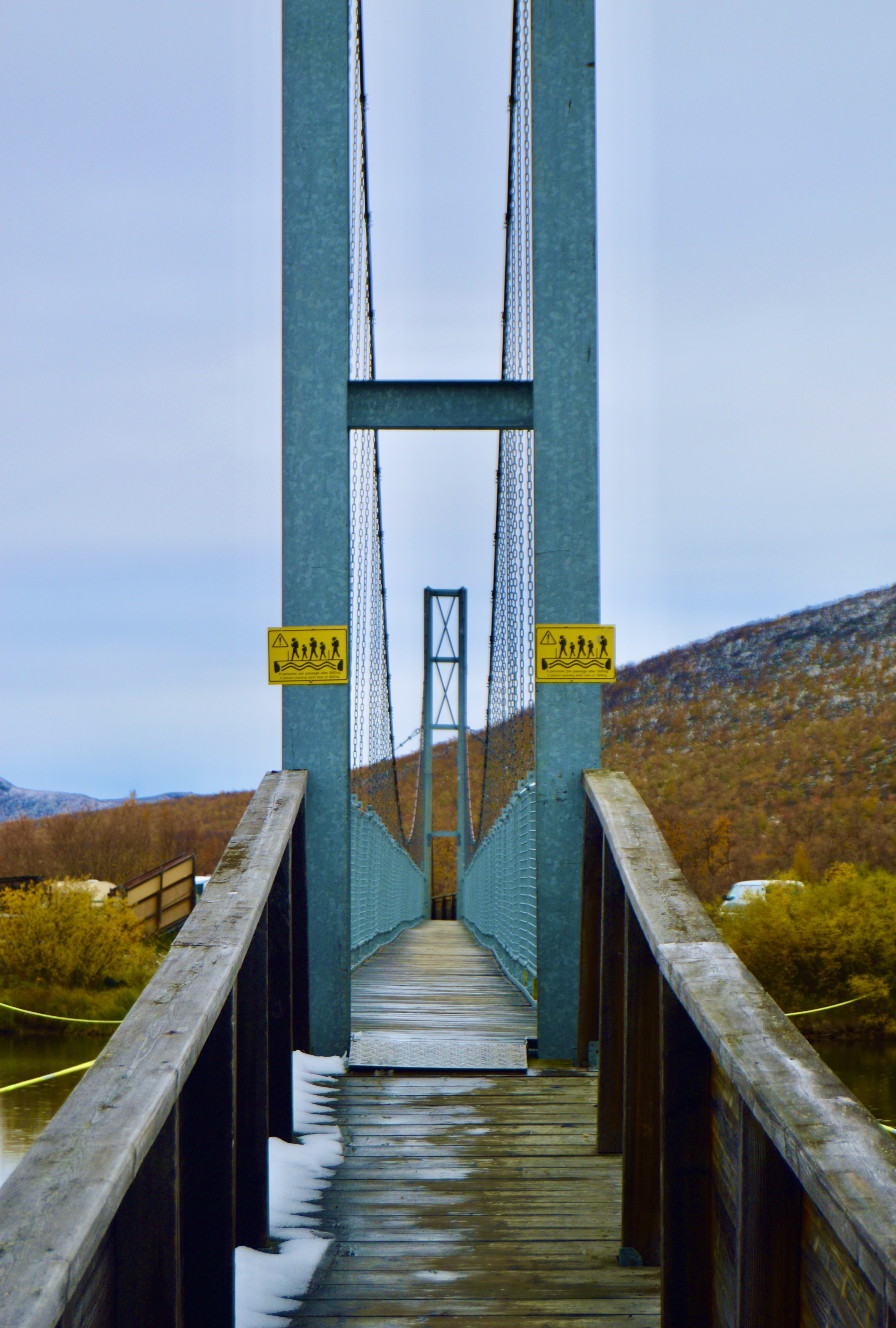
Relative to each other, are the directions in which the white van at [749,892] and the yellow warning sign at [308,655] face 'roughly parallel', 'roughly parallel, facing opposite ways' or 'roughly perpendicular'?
roughly perpendicular

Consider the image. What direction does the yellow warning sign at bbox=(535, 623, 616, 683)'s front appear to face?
toward the camera

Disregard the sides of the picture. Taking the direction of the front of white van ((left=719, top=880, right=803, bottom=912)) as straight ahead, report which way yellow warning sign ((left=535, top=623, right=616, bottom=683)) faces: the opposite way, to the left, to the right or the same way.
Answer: to the left

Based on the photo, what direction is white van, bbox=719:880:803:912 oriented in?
to the viewer's left

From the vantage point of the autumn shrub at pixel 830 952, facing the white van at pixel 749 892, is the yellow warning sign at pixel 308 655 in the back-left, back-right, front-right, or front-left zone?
back-left

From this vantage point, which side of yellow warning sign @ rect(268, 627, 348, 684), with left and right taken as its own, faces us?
front

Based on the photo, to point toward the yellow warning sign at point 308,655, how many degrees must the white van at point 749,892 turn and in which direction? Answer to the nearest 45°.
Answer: approximately 90° to its left

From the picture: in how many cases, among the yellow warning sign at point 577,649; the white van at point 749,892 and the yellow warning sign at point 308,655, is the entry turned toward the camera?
2

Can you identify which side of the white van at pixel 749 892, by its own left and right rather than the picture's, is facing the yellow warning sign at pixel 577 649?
left

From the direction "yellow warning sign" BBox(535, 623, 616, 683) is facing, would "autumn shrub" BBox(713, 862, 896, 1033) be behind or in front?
behind

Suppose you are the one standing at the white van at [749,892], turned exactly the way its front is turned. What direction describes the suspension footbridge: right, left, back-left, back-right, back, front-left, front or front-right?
left

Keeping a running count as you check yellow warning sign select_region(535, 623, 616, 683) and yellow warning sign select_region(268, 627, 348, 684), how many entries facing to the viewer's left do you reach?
0
